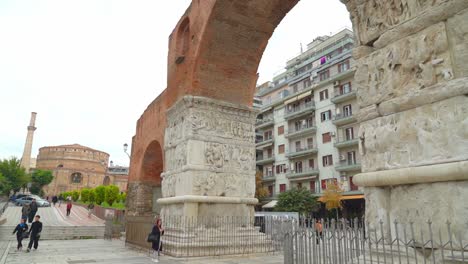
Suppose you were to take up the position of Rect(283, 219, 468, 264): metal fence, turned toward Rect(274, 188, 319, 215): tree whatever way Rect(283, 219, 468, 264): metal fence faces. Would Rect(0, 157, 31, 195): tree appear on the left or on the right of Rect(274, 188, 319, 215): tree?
left

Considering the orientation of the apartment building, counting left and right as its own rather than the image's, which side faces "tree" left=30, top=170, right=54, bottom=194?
right

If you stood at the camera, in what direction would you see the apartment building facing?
facing the viewer and to the left of the viewer

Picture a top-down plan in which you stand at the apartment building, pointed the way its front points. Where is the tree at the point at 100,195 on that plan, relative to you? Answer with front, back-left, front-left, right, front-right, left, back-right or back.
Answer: front-right

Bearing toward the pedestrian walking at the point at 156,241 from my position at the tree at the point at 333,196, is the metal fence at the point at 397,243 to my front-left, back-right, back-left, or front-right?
front-left

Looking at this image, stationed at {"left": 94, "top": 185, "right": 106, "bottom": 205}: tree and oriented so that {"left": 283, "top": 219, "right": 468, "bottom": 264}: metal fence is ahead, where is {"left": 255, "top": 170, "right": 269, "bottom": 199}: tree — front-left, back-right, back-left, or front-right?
front-left

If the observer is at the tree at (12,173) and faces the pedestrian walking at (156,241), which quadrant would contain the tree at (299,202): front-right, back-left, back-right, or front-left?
front-left

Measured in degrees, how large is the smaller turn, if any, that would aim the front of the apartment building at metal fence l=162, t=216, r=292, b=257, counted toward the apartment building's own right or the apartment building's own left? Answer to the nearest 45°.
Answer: approximately 45° to the apartment building's own left

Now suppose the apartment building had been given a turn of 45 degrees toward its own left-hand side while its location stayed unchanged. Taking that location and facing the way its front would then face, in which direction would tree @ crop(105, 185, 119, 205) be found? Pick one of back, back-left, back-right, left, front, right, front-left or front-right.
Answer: right

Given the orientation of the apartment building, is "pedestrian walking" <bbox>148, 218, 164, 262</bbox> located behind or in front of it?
in front
